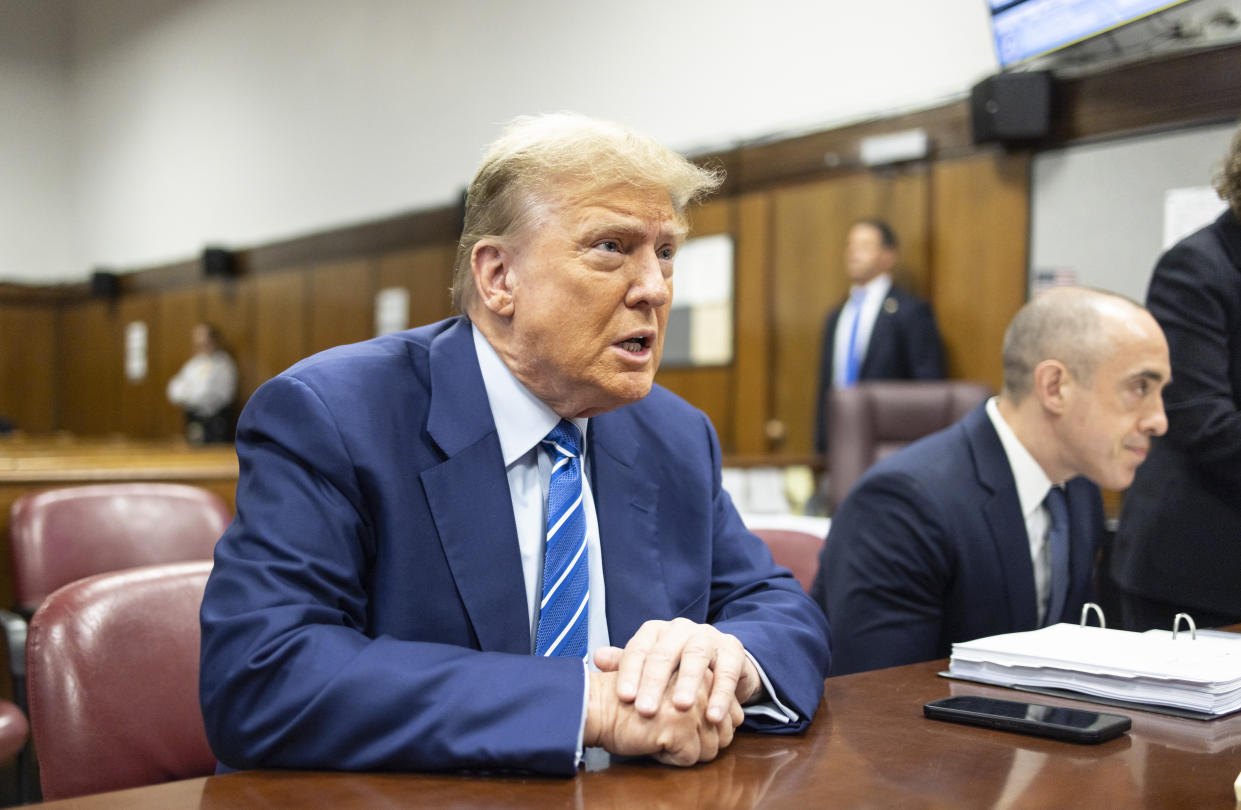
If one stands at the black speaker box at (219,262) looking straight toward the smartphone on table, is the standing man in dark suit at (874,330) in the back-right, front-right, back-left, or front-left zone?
front-left

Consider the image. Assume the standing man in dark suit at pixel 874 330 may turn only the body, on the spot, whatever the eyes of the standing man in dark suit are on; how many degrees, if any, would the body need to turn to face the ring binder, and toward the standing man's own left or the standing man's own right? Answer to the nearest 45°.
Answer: approximately 45° to the standing man's own left

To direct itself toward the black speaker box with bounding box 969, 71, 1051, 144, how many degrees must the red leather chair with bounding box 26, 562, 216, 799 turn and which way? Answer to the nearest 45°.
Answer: approximately 90° to its left

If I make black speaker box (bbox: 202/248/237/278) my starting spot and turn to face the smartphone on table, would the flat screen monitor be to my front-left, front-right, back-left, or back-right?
front-left

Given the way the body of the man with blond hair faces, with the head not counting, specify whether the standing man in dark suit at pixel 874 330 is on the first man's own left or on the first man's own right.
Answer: on the first man's own left

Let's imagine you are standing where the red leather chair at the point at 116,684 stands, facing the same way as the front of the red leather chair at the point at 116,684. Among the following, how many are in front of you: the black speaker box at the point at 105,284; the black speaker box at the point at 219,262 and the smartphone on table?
1

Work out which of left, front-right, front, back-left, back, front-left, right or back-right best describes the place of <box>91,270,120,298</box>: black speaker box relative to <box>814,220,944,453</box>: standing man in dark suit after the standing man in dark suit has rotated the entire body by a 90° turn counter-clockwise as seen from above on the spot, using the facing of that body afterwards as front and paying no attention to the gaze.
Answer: back

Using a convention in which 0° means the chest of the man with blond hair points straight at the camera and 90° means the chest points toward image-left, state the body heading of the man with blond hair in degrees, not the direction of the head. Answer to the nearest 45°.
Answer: approximately 315°

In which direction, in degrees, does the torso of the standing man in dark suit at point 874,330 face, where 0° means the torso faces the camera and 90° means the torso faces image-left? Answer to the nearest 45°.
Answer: approximately 45°

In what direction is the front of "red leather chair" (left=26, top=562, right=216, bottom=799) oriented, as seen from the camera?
facing the viewer and to the right of the viewer

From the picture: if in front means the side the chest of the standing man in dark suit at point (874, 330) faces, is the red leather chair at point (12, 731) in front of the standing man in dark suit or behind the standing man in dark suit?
in front

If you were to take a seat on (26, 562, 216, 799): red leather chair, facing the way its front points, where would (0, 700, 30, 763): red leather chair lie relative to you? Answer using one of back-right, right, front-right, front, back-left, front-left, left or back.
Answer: back-left

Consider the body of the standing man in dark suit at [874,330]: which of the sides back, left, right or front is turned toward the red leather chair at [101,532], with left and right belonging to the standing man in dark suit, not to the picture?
front

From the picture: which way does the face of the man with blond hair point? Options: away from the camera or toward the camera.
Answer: toward the camera
